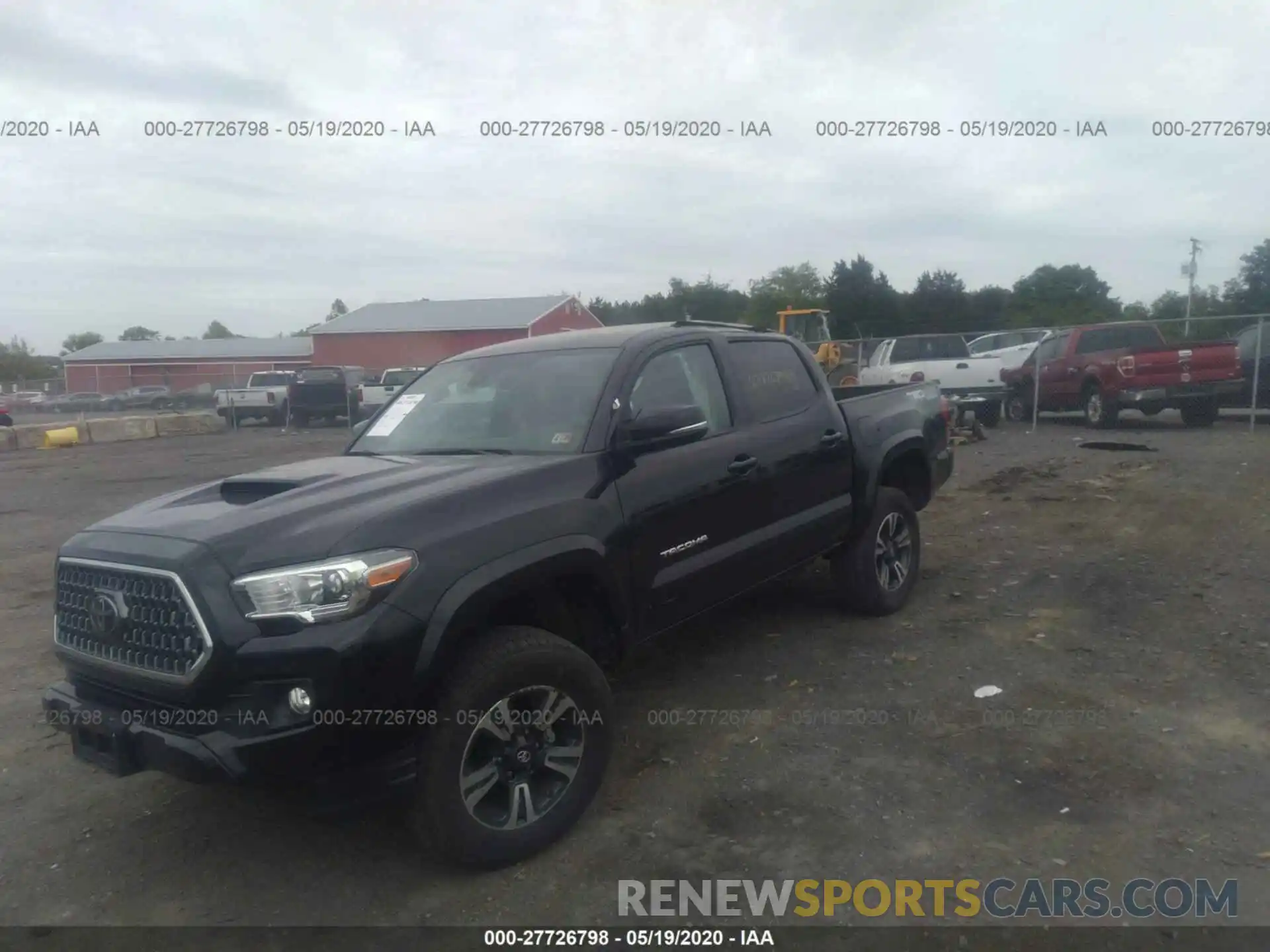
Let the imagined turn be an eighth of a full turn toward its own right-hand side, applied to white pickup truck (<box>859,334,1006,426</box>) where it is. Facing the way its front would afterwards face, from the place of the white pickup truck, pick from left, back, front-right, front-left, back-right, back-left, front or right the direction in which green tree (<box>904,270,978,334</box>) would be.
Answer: front

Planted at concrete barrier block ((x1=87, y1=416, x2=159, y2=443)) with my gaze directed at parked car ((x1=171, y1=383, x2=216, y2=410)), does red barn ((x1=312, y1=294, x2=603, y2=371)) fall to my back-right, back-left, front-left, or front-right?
front-right

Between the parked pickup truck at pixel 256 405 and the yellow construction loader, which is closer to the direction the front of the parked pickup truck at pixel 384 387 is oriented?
the yellow construction loader

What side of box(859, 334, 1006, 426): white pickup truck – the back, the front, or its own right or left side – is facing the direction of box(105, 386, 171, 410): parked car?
front

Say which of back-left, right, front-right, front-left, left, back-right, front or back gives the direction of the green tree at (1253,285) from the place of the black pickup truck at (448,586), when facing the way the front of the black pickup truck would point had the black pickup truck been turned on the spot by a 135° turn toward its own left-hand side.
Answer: front-left

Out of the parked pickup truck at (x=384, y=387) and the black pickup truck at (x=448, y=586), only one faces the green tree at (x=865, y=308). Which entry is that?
the parked pickup truck

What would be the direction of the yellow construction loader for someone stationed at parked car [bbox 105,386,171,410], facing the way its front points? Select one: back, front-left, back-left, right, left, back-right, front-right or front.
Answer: back-left

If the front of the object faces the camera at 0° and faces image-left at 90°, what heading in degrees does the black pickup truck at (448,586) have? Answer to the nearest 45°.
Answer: approximately 45°

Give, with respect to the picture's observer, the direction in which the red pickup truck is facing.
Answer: facing away from the viewer and to the left of the viewer

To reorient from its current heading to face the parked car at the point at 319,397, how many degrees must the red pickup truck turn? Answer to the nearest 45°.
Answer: approximately 45° to its left

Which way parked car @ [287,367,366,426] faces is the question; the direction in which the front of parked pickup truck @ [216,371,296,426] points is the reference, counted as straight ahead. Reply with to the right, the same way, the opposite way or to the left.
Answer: the same way

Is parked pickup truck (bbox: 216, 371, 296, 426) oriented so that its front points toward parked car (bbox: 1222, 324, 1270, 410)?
no

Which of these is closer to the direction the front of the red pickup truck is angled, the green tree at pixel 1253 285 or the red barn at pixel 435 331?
the red barn

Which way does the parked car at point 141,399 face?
to the viewer's left

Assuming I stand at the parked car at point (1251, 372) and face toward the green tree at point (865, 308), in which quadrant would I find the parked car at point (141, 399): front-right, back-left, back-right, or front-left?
front-left

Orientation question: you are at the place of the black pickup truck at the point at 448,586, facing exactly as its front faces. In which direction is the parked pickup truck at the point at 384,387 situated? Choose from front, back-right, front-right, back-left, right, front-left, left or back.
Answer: back-right

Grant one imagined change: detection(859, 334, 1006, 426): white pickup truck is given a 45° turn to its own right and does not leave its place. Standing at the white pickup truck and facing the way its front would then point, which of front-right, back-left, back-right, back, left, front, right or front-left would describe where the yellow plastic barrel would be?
left

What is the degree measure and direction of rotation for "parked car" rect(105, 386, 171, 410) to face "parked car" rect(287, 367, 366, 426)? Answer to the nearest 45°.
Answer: approximately 90° to its left
